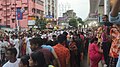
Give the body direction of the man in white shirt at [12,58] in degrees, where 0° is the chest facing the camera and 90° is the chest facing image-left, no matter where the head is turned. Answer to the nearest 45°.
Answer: approximately 45°
